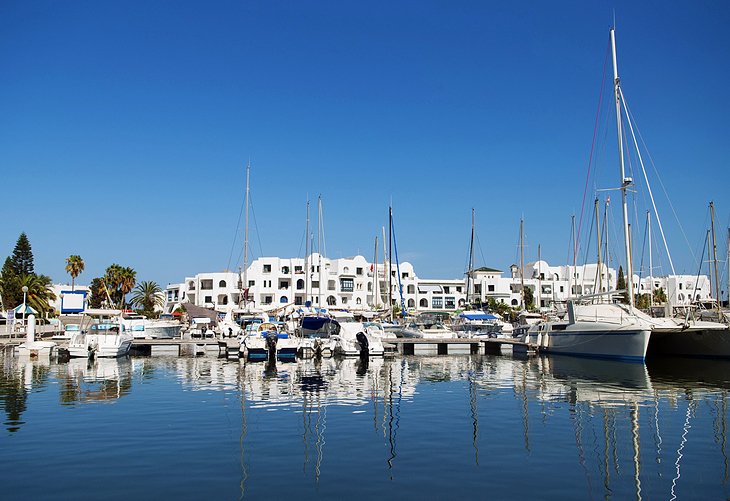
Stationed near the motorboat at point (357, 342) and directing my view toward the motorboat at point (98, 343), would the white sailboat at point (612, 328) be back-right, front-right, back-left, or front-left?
back-left

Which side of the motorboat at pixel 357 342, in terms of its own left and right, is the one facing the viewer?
back

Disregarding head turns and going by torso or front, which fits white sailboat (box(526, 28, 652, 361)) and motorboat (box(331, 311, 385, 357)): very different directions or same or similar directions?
very different directions

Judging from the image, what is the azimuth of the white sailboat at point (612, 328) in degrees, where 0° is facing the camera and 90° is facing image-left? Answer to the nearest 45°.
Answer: approximately 315°

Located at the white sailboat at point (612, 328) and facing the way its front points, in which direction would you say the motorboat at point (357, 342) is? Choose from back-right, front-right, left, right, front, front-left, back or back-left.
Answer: back-right

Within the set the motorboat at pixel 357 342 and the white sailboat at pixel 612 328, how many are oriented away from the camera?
1

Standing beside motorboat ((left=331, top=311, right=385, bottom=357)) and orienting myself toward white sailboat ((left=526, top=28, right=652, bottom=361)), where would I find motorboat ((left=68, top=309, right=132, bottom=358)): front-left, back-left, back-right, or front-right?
back-right

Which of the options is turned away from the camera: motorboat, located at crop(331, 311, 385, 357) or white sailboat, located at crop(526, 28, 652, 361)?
the motorboat
